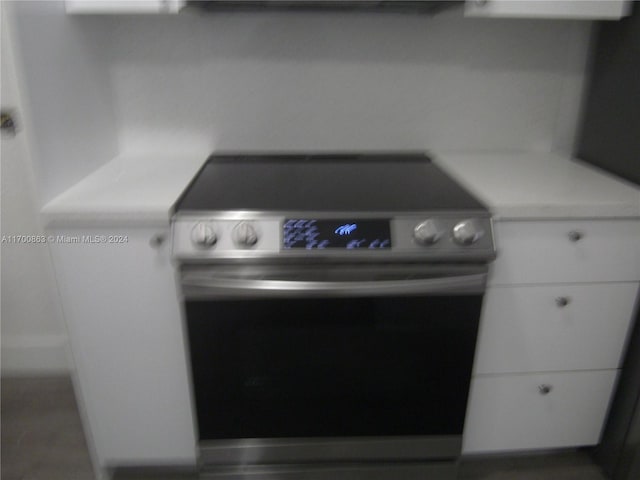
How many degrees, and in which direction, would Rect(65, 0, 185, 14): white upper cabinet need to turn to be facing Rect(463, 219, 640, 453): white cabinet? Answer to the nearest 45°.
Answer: approximately 45° to its left

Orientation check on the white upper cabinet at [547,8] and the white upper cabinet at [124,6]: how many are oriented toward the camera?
2

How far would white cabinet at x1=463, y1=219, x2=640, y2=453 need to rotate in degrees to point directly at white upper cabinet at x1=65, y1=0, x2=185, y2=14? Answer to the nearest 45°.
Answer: approximately 90° to its right

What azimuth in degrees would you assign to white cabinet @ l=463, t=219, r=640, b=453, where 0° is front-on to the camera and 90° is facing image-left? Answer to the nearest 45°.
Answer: approximately 0°
